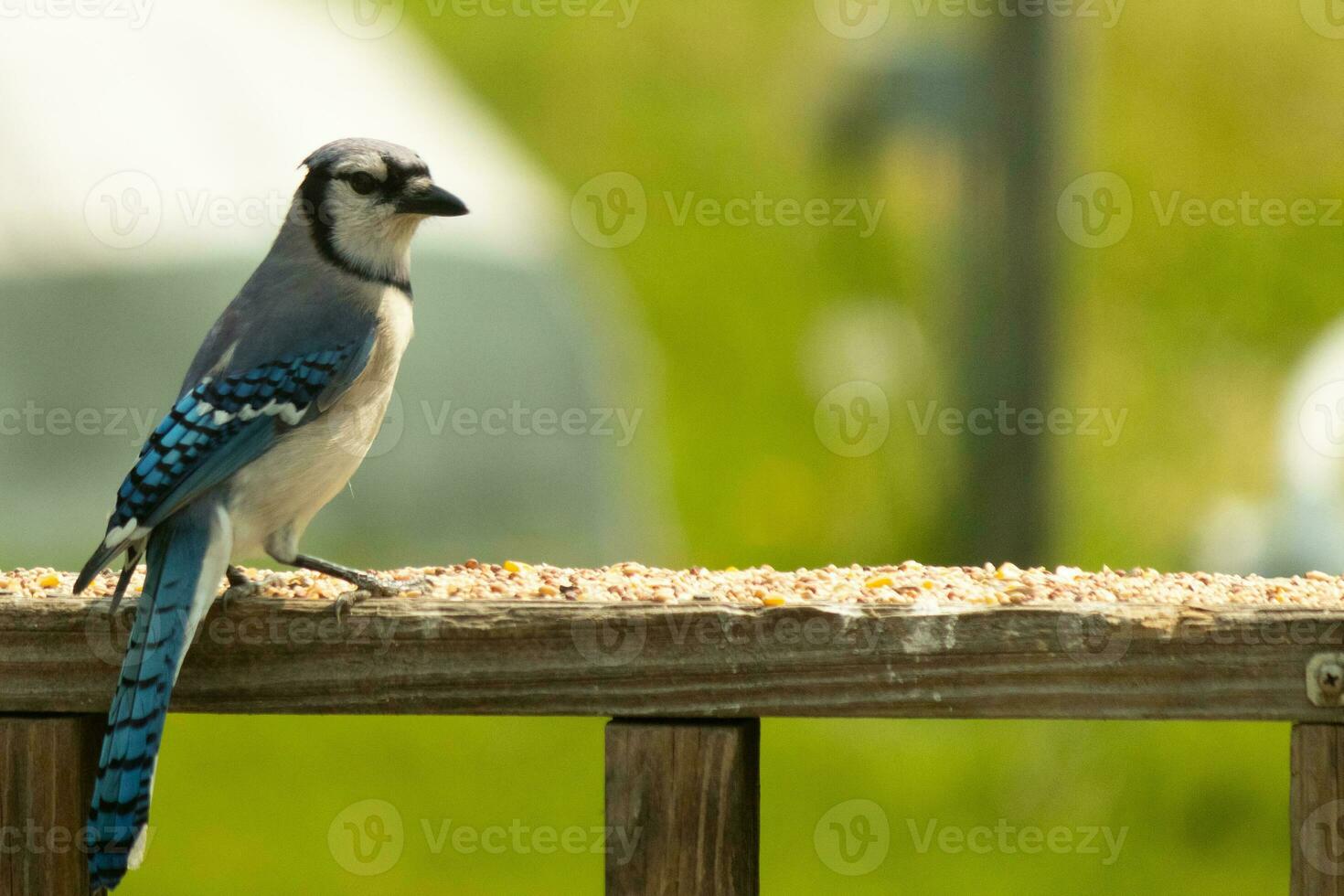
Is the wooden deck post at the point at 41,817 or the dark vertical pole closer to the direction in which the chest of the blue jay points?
the dark vertical pole

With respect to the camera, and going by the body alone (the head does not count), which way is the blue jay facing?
to the viewer's right

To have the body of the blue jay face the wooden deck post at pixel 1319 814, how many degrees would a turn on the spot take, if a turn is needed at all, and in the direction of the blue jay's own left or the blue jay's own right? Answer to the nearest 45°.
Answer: approximately 45° to the blue jay's own right

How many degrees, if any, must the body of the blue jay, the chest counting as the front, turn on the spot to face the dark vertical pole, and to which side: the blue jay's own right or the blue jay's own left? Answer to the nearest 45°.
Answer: approximately 45° to the blue jay's own left
